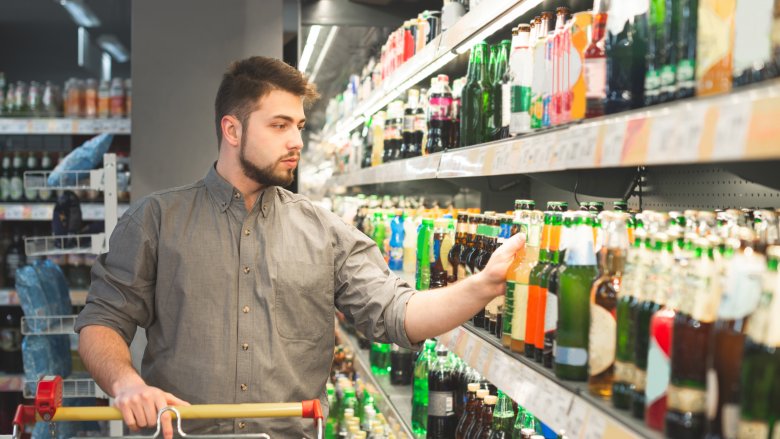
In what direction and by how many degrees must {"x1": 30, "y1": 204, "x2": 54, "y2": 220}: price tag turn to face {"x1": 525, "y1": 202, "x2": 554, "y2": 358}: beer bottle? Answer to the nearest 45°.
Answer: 0° — it already faces it

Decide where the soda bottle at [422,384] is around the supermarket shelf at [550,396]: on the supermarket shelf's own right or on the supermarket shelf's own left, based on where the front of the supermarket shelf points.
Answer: on the supermarket shelf's own right

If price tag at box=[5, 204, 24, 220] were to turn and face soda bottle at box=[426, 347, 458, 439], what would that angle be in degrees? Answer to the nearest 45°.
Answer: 0° — it already faces it

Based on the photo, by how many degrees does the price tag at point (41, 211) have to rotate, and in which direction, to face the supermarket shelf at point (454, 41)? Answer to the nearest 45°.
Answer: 0° — it already faces it

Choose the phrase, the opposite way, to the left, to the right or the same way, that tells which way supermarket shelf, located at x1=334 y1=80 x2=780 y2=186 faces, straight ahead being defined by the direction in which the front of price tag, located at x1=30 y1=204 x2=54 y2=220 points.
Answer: to the right

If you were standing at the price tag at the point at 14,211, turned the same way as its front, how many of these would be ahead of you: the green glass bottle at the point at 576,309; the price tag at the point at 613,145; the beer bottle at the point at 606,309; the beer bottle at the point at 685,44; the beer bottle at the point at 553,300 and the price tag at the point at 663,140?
6

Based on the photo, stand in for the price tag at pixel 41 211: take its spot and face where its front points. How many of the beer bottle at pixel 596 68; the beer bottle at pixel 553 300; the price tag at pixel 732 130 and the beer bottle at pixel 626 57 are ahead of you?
4

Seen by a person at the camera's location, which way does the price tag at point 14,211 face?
facing the viewer

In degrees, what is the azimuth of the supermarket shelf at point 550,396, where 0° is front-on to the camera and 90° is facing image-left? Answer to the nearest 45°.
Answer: approximately 45°

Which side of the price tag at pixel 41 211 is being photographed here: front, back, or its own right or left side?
front

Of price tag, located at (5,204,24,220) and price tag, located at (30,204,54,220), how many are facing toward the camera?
2

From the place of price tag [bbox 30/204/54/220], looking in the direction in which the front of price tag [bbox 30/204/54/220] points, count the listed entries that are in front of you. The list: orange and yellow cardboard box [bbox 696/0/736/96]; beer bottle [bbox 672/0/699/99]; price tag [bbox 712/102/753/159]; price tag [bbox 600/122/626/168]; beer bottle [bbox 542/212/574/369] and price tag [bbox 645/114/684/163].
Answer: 6

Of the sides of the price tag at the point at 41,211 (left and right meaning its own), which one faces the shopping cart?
front

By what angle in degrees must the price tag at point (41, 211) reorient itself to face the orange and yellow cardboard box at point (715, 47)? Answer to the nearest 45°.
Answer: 0° — it already faces it
